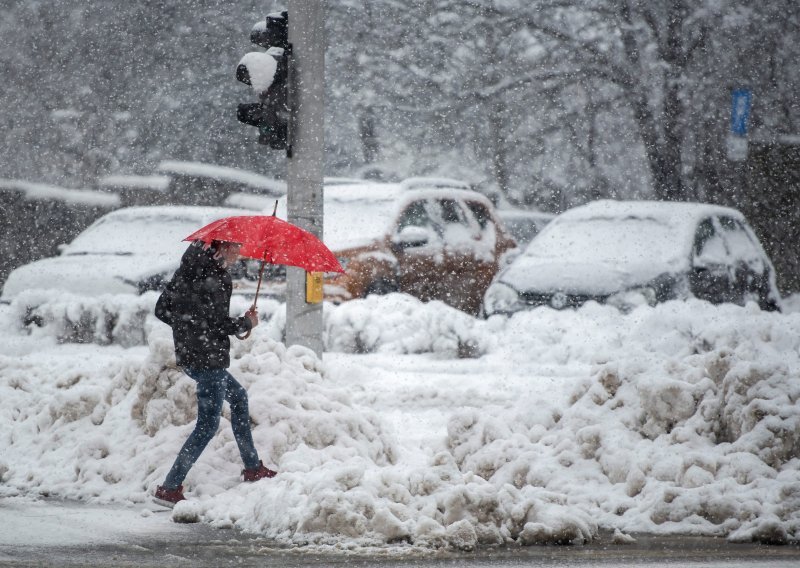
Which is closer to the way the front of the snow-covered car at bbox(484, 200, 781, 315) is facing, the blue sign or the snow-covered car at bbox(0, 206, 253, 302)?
the snow-covered car

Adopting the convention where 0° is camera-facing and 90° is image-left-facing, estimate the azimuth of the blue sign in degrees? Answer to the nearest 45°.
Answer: approximately 0°

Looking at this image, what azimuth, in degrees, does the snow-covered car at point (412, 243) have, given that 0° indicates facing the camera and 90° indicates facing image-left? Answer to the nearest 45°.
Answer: approximately 45°

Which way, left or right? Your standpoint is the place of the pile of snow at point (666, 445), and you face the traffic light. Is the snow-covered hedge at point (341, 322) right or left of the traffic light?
right

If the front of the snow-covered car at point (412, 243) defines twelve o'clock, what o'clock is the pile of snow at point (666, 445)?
The pile of snow is roughly at 10 o'clock from the snow-covered car.

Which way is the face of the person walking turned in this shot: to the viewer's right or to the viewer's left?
to the viewer's right

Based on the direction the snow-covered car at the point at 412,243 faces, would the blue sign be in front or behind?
behind

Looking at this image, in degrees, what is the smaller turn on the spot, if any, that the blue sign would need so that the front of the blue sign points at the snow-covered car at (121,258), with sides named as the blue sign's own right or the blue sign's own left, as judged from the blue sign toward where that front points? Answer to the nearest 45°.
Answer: approximately 45° to the blue sign's own right
